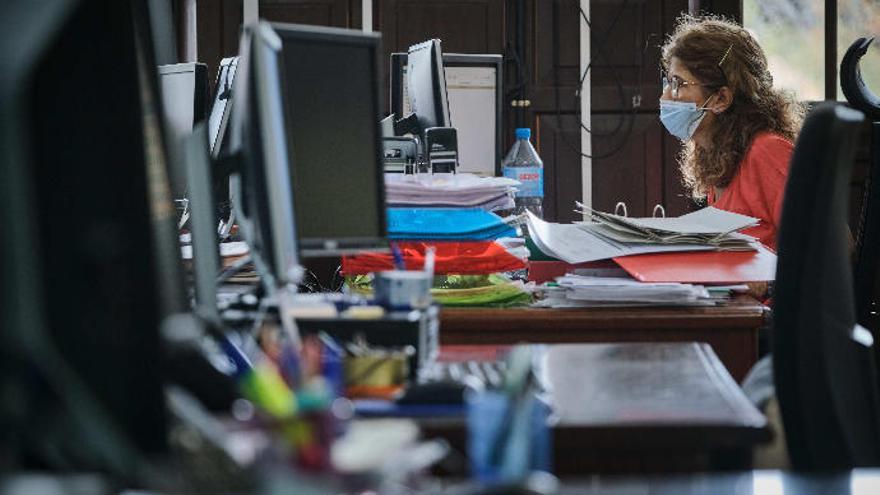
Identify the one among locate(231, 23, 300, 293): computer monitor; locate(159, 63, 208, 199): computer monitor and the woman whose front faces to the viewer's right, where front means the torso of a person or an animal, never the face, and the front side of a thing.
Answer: locate(231, 23, 300, 293): computer monitor

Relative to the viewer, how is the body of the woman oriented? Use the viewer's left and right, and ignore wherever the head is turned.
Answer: facing to the left of the viewer

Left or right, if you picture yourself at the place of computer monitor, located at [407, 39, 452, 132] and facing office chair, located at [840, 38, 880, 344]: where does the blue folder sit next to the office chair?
right

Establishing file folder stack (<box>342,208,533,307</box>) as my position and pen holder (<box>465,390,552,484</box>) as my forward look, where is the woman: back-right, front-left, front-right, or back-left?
back-left

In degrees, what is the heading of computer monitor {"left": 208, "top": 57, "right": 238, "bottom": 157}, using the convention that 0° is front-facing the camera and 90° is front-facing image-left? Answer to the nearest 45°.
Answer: approximately 270°

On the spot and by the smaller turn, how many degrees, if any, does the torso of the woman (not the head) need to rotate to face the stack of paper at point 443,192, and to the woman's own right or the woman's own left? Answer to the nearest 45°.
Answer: approximately 45° to the woman's own left

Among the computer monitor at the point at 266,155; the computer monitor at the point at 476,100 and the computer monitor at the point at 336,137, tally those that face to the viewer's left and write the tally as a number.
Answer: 0

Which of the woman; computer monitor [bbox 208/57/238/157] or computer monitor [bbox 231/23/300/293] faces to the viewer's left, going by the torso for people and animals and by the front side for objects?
the woman

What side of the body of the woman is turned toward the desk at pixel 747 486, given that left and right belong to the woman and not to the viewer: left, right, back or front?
left

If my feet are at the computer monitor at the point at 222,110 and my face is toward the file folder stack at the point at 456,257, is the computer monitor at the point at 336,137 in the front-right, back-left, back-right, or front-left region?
front-right

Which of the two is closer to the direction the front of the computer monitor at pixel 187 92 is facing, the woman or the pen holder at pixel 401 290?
the pen holder

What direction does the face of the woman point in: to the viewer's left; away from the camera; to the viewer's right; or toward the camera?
to the viewer's left

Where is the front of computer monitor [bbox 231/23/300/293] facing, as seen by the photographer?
facing to the right of the viewer

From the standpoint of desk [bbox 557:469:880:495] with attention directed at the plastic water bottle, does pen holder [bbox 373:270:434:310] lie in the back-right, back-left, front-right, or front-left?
front-left

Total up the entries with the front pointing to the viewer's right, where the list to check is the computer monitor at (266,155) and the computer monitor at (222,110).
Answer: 2

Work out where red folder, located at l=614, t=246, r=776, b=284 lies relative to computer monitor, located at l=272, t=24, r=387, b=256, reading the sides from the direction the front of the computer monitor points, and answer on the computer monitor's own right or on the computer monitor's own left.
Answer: on the computer monitor's own left
